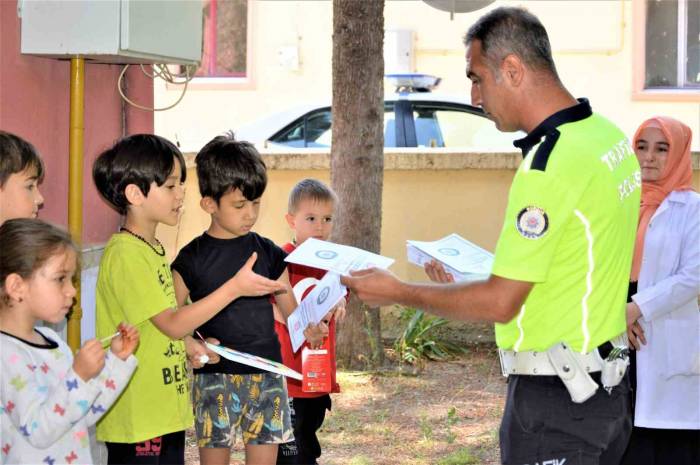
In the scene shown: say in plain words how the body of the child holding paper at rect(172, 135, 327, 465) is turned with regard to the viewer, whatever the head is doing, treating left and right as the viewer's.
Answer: facing the viewer and to the right of the viewer

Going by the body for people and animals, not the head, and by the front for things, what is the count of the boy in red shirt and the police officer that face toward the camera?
1

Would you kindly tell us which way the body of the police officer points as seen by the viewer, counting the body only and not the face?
to the viewer's left

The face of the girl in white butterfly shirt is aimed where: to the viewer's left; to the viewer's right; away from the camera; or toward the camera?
to the viewer's right

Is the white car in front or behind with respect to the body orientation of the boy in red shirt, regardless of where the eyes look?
behind

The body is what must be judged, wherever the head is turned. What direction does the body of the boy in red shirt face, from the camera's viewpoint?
toward the camera

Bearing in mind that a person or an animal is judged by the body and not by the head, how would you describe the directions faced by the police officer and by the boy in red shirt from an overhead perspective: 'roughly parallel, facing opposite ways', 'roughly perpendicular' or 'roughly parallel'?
roughly perpendicular

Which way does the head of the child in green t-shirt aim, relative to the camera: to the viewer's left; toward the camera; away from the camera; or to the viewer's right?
to the viewer's right

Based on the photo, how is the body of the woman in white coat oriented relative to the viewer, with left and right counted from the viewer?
facing the viewer and to the left of the viewer
